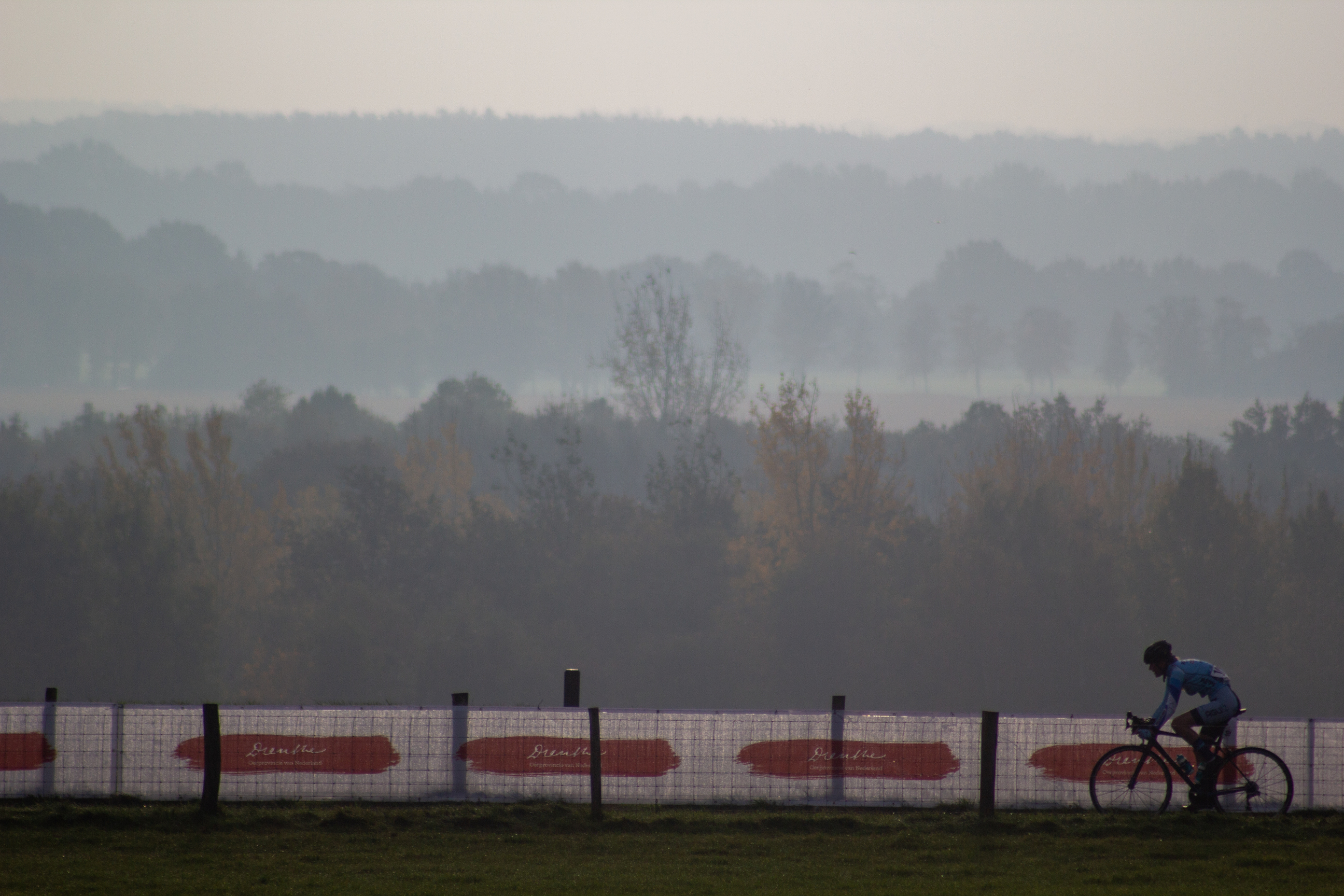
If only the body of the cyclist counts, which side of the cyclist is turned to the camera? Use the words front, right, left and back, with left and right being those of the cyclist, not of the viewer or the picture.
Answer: left

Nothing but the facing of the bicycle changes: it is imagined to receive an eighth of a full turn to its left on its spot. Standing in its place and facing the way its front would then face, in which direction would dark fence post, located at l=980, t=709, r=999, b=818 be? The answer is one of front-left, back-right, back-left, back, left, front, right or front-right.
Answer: front

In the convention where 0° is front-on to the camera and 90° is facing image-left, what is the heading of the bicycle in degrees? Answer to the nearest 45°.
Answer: approximately 90°

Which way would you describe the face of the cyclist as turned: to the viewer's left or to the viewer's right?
to the viewer's left
